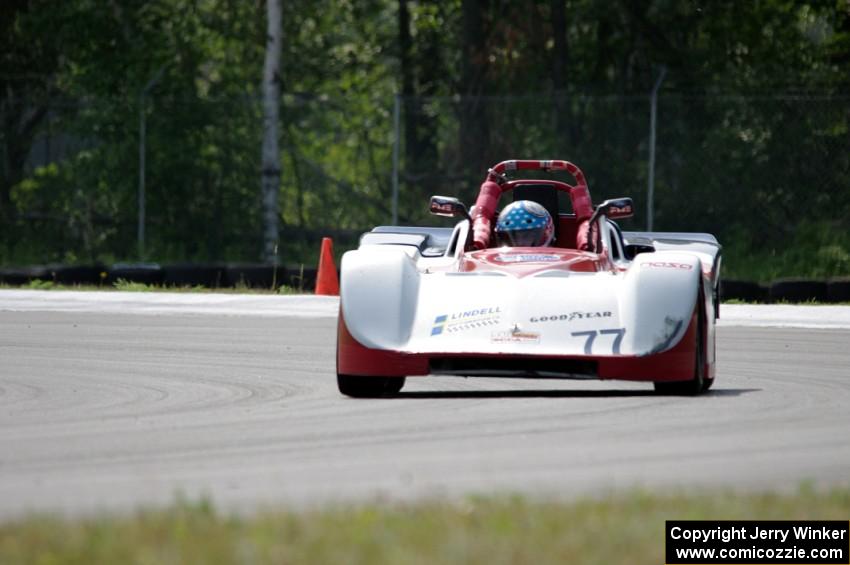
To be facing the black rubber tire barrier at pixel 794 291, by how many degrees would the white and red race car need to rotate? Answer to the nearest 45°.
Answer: approximately 180°

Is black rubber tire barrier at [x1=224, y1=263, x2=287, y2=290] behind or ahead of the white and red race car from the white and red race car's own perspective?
behind

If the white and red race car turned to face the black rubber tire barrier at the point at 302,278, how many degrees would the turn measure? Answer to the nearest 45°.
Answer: approximately 180°

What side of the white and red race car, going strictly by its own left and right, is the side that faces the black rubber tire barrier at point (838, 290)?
back

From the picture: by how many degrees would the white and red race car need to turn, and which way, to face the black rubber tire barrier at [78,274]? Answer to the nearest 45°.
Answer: approximately 135° to its right

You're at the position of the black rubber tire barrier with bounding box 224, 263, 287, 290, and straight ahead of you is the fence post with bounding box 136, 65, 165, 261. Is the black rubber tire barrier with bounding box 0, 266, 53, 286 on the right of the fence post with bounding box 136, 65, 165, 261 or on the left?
left

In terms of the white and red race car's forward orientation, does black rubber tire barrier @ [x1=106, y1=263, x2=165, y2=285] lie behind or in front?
behind

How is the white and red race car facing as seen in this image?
toward the camera

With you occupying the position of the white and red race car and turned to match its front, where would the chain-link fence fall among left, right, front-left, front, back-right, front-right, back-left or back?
back

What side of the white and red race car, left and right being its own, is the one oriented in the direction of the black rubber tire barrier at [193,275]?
back
